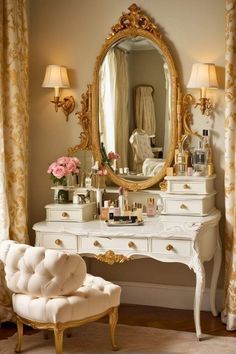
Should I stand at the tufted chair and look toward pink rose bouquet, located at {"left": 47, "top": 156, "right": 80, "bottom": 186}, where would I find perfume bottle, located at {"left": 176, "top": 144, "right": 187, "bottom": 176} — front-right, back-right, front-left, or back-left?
front-right

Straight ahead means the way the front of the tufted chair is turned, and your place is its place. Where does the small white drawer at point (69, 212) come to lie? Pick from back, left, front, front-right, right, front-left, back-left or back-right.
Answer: front-left

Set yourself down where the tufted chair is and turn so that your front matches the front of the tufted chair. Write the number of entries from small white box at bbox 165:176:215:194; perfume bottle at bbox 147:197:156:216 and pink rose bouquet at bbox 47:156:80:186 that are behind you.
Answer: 0

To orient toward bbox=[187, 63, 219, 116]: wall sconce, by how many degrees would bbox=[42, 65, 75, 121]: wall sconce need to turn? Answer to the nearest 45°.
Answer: approximately 90° to its left

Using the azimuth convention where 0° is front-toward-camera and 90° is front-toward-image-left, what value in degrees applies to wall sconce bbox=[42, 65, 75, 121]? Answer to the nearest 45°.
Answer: approximately 45°

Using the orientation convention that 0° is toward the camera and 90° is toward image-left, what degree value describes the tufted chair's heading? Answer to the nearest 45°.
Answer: approximately 225°

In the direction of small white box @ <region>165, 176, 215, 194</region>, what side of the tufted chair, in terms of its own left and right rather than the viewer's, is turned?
front

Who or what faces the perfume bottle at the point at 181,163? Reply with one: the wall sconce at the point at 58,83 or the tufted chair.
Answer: the tufted chair

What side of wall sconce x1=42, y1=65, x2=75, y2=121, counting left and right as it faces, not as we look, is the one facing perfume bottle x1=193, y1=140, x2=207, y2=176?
left
